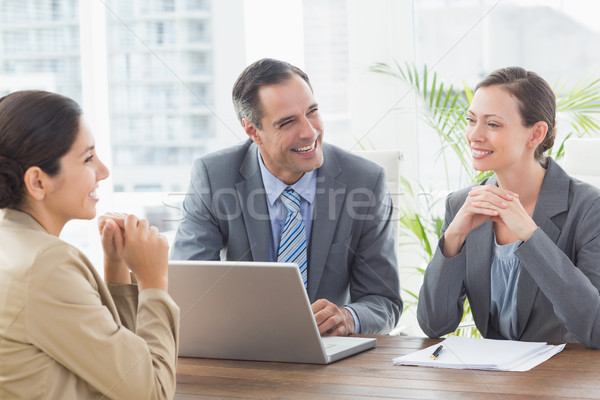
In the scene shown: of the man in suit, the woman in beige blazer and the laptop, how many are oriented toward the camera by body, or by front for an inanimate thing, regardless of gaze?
1

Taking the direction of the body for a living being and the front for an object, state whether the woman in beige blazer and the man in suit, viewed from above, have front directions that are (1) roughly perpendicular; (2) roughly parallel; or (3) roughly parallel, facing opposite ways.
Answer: roughly perpendicular

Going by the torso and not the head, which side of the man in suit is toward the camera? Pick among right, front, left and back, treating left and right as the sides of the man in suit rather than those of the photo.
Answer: front

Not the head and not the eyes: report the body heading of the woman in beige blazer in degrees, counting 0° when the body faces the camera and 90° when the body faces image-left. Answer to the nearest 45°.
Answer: approximately 270°

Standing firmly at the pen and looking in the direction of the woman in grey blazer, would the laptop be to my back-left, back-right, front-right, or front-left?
back-left

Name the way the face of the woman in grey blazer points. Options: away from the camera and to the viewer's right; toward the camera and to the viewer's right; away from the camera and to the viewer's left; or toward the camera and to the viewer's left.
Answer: toward the camera and to the viewer's left

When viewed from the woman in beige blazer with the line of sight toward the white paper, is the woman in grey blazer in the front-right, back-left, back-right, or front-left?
front-left

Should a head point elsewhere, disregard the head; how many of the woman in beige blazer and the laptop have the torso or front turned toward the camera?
0

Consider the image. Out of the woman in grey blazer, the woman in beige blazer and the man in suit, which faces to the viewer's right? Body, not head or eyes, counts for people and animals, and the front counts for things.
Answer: the woman in beige blazer

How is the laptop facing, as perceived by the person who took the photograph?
facing away from the viewer and to the right of the viewer

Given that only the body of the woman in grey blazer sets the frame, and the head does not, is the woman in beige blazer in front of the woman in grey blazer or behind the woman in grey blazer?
in front

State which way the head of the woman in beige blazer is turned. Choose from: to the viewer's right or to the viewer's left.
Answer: to the viewer's right

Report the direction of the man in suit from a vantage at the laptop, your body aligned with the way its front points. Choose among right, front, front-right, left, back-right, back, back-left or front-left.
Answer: front-left

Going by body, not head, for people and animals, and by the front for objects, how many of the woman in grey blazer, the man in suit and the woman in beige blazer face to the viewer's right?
1
